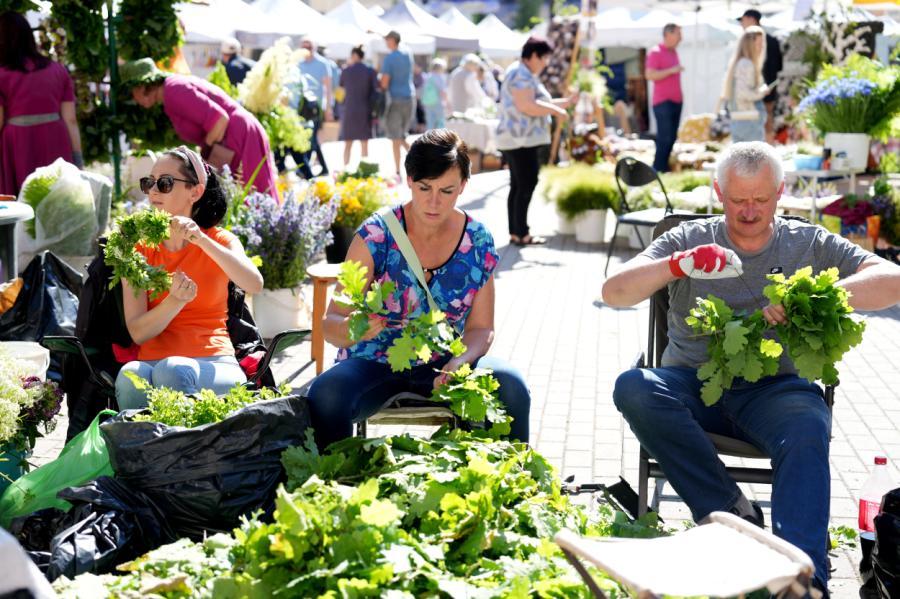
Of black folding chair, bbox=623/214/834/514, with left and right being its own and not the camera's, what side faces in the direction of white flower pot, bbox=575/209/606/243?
back

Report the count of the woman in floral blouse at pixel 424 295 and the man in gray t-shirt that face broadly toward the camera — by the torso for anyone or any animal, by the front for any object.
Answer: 2

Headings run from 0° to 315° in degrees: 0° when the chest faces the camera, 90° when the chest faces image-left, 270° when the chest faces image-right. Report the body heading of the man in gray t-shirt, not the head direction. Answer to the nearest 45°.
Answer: approximately 0°

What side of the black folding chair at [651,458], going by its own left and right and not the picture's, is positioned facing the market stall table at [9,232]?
right

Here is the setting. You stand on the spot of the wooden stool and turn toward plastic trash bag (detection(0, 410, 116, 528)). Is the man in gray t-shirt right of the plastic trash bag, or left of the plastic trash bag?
left

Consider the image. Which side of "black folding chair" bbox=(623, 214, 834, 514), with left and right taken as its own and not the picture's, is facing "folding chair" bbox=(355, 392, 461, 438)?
right

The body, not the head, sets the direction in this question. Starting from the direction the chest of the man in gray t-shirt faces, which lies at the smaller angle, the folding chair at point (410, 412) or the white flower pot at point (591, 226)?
the folding chair
